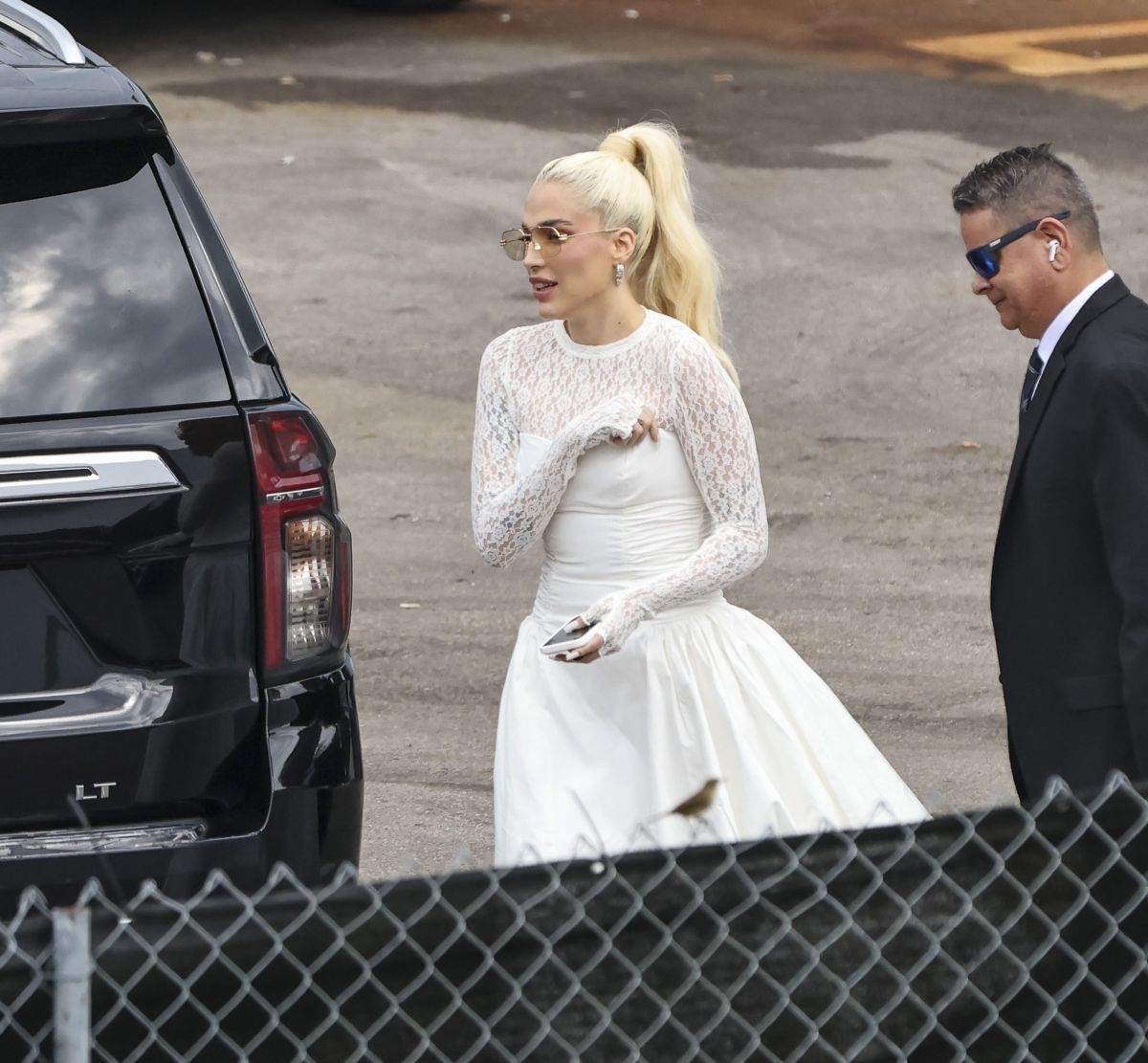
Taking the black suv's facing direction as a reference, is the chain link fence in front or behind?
behind

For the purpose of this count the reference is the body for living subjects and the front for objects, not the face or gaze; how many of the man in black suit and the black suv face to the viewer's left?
1

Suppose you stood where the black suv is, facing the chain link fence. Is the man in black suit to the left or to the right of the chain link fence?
left

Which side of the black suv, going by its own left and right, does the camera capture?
back

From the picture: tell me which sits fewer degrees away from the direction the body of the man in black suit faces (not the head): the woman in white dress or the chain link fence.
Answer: the woman in white dress

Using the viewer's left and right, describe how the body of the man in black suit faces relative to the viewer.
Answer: facing to the left of the viewer

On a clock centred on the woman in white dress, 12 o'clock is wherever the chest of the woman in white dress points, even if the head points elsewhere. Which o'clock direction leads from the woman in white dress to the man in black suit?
The man in black suit is roughly at 8 o'clock from the woman in white dress.

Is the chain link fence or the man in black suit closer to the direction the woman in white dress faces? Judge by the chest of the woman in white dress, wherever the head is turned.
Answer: the chain link fence

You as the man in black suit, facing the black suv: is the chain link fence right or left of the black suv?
left

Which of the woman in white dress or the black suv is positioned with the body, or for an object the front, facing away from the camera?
the black suv
